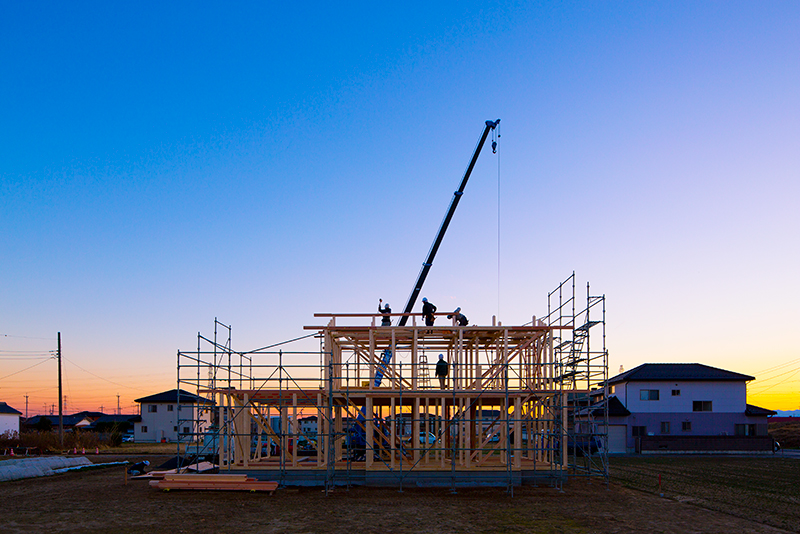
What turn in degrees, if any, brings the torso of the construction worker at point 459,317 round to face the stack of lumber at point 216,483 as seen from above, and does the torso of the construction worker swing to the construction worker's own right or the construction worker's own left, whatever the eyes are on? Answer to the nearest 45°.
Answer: approximately 45° to the construction worker's own left

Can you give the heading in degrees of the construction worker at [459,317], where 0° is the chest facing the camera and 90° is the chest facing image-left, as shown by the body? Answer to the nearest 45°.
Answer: approximately 90°

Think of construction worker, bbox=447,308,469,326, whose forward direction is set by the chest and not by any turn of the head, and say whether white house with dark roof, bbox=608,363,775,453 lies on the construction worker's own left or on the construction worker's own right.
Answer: on the construction worker's own right

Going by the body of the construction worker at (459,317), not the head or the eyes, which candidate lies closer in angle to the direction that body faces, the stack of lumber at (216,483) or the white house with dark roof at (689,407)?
the stack of lumber

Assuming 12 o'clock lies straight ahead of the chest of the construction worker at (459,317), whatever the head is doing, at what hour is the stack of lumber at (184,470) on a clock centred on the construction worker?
The stack of lumber is roughly at 12 o'clock from the construction worker.
